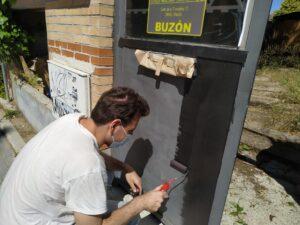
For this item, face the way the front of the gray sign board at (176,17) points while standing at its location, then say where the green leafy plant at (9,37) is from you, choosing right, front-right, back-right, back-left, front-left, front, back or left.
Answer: back-right

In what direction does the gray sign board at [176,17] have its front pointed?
toward the camera

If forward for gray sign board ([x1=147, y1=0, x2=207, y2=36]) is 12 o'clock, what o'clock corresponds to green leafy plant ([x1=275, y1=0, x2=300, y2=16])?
The green leafy plant is roughly at 7 o'clock from the gray sign board.

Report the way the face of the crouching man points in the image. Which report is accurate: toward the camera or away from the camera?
away from the camera
